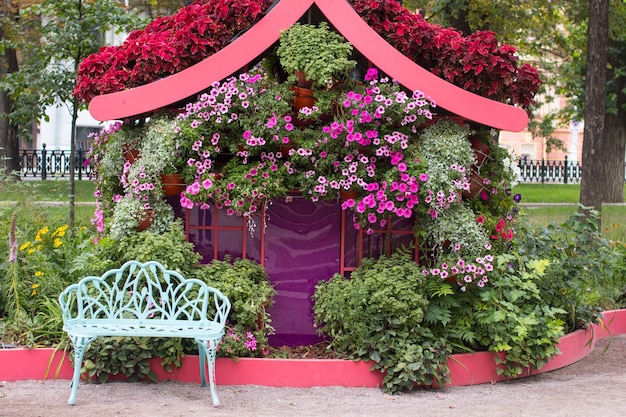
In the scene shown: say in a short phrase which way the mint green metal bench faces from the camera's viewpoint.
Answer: facing the viewer

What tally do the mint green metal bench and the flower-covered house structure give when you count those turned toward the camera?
2

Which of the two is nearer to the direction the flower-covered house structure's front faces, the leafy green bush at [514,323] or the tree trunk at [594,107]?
the leafy green bush

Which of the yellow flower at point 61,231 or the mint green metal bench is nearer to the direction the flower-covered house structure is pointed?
the mint green metal bench

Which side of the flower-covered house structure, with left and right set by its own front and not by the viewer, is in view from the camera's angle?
front

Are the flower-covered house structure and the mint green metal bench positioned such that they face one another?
no

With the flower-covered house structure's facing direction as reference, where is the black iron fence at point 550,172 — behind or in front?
behind

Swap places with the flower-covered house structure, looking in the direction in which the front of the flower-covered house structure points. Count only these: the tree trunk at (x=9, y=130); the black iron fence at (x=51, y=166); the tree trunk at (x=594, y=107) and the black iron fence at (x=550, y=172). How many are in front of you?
0

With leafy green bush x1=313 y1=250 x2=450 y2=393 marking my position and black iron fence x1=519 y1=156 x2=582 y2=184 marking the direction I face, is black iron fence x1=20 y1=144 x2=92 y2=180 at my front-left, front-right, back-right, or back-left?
front-left

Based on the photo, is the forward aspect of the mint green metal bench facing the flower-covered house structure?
no

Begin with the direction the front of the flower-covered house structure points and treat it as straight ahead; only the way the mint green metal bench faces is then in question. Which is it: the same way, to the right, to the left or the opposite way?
the same way

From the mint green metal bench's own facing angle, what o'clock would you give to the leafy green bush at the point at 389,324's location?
The leafy green bush is roughly at 9 o'clock from the mint green metal bench.

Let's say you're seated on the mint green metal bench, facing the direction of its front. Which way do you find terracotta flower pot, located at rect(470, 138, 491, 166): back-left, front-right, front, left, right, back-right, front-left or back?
left

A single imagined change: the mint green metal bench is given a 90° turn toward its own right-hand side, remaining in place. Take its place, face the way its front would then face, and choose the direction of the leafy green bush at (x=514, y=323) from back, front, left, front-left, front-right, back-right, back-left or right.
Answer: back

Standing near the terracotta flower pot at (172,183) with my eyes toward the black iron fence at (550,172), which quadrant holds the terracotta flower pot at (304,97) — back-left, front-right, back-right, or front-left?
front-right
